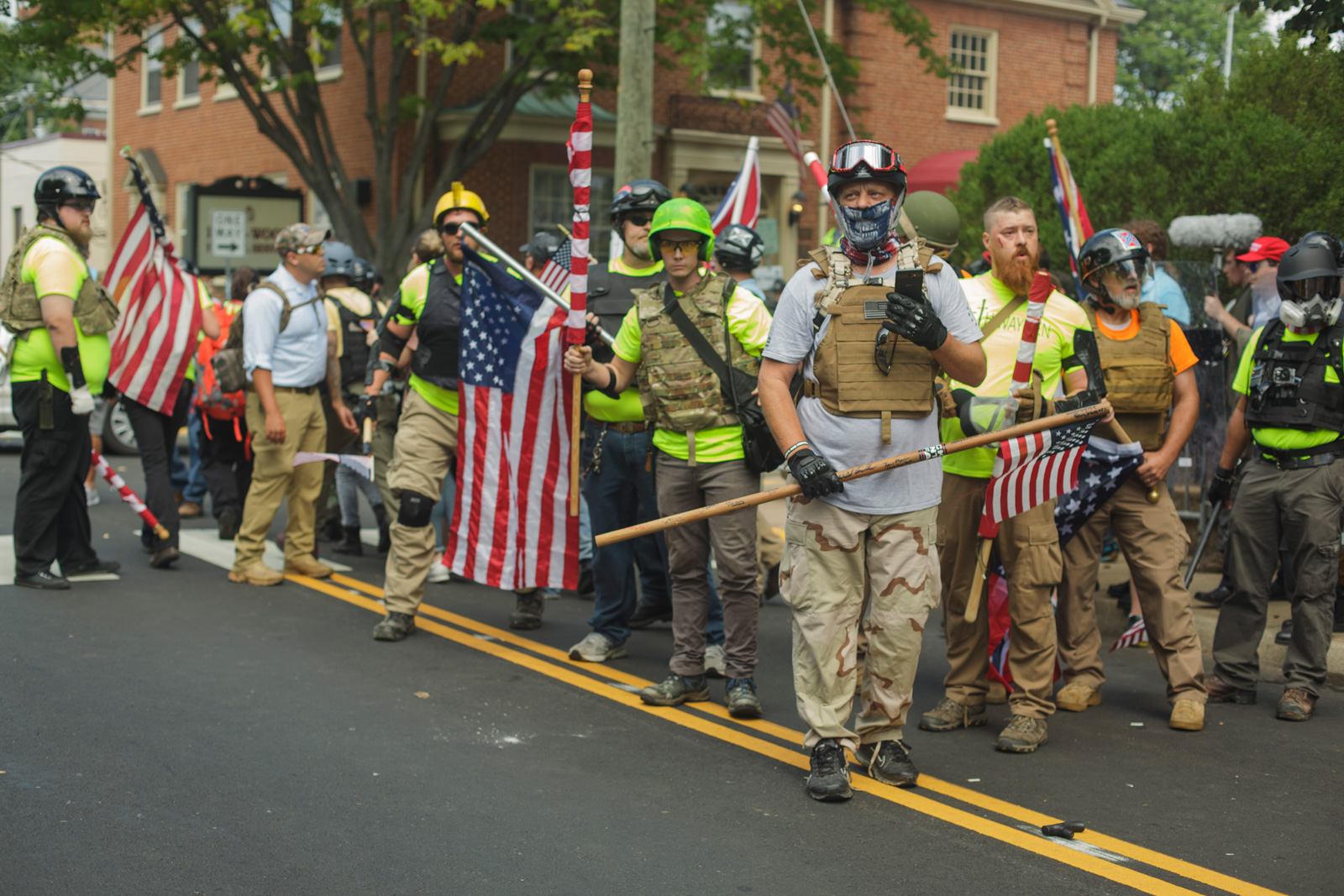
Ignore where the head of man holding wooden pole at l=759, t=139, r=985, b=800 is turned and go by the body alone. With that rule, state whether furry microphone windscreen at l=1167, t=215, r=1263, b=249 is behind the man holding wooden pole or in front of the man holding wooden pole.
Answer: behind

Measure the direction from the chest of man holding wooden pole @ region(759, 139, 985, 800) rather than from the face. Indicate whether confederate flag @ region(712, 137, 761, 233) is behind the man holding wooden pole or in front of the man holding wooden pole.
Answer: behind

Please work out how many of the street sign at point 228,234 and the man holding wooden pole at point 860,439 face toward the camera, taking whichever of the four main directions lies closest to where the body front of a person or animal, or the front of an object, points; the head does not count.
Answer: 2

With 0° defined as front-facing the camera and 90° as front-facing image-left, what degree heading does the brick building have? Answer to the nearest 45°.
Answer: approximately 0°

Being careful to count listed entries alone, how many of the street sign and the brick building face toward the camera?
2

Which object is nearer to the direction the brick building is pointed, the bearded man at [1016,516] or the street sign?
the bearded man

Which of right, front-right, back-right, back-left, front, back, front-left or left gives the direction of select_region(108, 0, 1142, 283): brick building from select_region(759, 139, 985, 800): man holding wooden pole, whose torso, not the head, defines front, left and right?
back
